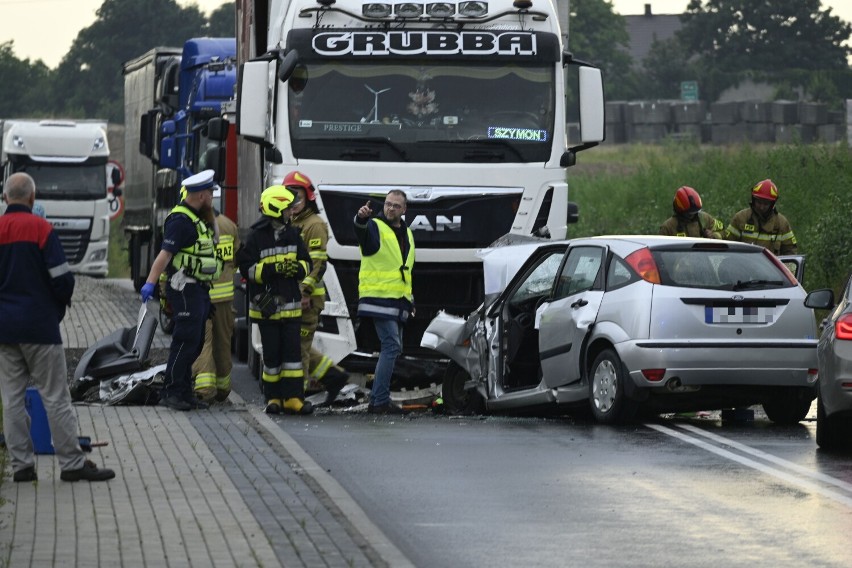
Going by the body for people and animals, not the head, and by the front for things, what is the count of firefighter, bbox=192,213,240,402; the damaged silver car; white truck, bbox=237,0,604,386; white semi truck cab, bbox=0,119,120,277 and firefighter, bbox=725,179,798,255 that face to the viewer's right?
0

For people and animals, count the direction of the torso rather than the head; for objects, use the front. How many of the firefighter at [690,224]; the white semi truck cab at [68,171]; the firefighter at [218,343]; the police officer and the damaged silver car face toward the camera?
2

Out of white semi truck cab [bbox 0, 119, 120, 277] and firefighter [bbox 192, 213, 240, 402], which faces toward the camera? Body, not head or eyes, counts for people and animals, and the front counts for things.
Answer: the white semi truck cab

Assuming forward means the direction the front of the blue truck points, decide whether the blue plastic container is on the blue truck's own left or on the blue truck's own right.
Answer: on the blue truck's own right

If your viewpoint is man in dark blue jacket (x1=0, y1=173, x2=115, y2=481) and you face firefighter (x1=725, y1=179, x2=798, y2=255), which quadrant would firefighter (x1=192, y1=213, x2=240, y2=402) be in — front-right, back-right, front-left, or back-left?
front-left

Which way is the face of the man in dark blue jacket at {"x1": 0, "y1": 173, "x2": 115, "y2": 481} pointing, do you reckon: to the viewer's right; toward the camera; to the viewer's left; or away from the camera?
away from the camera

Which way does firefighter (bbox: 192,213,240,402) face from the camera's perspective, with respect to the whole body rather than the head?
away from the camera

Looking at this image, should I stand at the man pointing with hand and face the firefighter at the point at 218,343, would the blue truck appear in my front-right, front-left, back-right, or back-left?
front-right

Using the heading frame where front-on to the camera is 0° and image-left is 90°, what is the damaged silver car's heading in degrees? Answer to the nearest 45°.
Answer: approximately 135°

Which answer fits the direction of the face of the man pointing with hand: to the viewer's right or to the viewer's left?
to the viewer's left

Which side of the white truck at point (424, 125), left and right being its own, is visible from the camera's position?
front

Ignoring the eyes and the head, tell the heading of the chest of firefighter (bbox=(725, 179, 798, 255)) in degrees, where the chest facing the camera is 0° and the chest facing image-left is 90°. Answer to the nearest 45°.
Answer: approximately 0°

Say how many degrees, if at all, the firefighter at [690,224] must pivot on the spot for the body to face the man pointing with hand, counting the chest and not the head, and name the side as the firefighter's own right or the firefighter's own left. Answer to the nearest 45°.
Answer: approximately 45° to the firefighter's own right
